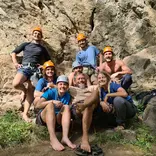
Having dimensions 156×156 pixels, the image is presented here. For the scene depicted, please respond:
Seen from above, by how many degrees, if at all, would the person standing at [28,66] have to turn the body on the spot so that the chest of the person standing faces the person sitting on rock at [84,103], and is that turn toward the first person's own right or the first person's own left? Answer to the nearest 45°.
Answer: approximately 45° to the first person's own left

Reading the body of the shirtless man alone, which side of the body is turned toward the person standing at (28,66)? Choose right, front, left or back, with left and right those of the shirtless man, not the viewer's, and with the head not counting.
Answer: right

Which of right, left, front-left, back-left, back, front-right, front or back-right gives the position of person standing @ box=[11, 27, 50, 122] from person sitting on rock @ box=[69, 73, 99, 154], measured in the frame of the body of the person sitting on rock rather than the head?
back-right

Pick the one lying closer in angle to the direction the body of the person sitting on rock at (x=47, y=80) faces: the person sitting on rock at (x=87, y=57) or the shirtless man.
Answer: the shirtless man

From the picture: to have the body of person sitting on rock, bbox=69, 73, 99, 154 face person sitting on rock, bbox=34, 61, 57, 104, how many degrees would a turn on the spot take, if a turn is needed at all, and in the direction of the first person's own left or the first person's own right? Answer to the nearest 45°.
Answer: approximately 135° to the first person's own right

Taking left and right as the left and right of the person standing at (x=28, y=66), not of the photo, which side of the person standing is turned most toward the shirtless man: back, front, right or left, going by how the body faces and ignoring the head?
left

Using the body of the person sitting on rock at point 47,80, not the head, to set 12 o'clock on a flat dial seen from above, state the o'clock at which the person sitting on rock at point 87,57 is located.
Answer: the person sitting on rock at point 87,57 is roughly at 9 o'clock from the person sitting on rock at point 47,80.

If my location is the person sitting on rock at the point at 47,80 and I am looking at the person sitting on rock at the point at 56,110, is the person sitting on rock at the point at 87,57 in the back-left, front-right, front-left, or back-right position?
back-left

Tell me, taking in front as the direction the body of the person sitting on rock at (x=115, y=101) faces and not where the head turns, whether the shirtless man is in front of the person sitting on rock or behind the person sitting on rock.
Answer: behind

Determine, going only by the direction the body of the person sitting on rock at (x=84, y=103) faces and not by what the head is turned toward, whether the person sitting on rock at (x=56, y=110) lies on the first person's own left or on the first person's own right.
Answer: on the first person's own right

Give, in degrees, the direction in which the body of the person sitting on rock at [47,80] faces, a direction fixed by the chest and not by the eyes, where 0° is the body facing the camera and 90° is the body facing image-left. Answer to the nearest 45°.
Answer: approximately 315°

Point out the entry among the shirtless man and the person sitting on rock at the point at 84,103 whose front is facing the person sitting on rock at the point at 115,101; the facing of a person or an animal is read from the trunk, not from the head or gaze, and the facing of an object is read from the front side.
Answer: the shirtless man

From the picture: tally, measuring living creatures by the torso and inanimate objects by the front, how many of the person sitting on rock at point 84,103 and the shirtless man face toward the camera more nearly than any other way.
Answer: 2
